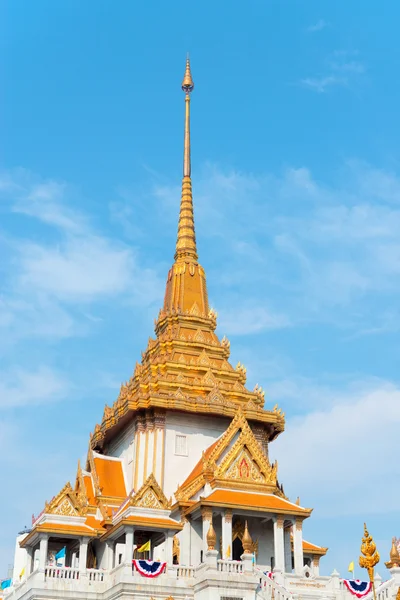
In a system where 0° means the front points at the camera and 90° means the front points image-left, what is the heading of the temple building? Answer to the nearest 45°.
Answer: approximately 315°

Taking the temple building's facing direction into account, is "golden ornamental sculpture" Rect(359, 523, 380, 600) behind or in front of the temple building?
in front

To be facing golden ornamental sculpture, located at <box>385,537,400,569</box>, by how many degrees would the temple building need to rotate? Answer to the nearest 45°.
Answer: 0° — it already faces it
